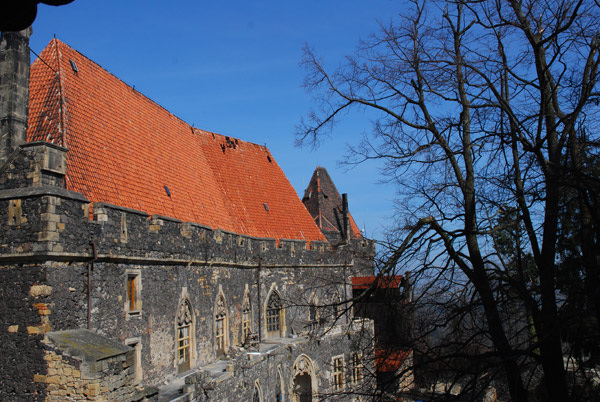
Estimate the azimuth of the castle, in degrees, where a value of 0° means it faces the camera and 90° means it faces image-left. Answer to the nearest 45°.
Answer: approximately 315°
